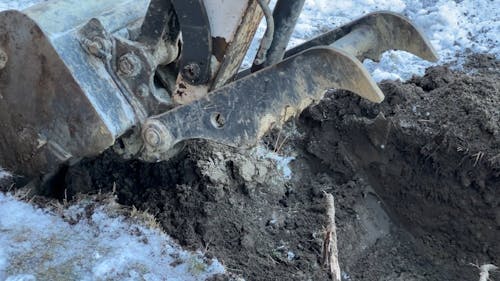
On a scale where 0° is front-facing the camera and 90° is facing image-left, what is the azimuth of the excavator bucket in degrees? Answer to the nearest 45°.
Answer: approximately 270°
